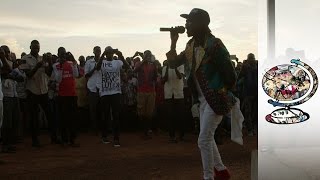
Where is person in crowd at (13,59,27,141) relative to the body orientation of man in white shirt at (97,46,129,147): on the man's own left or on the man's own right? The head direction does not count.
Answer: on the man's own right

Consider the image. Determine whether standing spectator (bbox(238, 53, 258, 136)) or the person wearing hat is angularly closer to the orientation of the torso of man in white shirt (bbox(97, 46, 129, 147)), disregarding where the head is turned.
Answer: the person wearing hat

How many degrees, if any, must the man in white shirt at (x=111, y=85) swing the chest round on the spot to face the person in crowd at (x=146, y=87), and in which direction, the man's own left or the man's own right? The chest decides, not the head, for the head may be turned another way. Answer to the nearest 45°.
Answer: approximately 135° to the man's own left

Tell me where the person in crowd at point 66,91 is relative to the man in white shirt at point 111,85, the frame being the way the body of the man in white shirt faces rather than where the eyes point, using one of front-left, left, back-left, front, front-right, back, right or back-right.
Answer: right

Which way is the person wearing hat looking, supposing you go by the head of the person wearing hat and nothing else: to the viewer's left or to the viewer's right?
to the viewer's left

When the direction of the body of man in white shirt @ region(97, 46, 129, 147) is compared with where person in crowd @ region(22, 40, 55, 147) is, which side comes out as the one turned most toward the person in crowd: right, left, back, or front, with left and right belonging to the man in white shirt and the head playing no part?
right

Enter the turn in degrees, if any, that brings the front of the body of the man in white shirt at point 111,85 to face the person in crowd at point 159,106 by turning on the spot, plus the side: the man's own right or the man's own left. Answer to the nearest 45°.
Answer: approximately 135° to the man's own left

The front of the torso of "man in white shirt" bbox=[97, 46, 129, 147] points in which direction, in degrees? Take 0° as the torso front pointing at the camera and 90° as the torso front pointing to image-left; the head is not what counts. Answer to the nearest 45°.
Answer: approximately 0°
